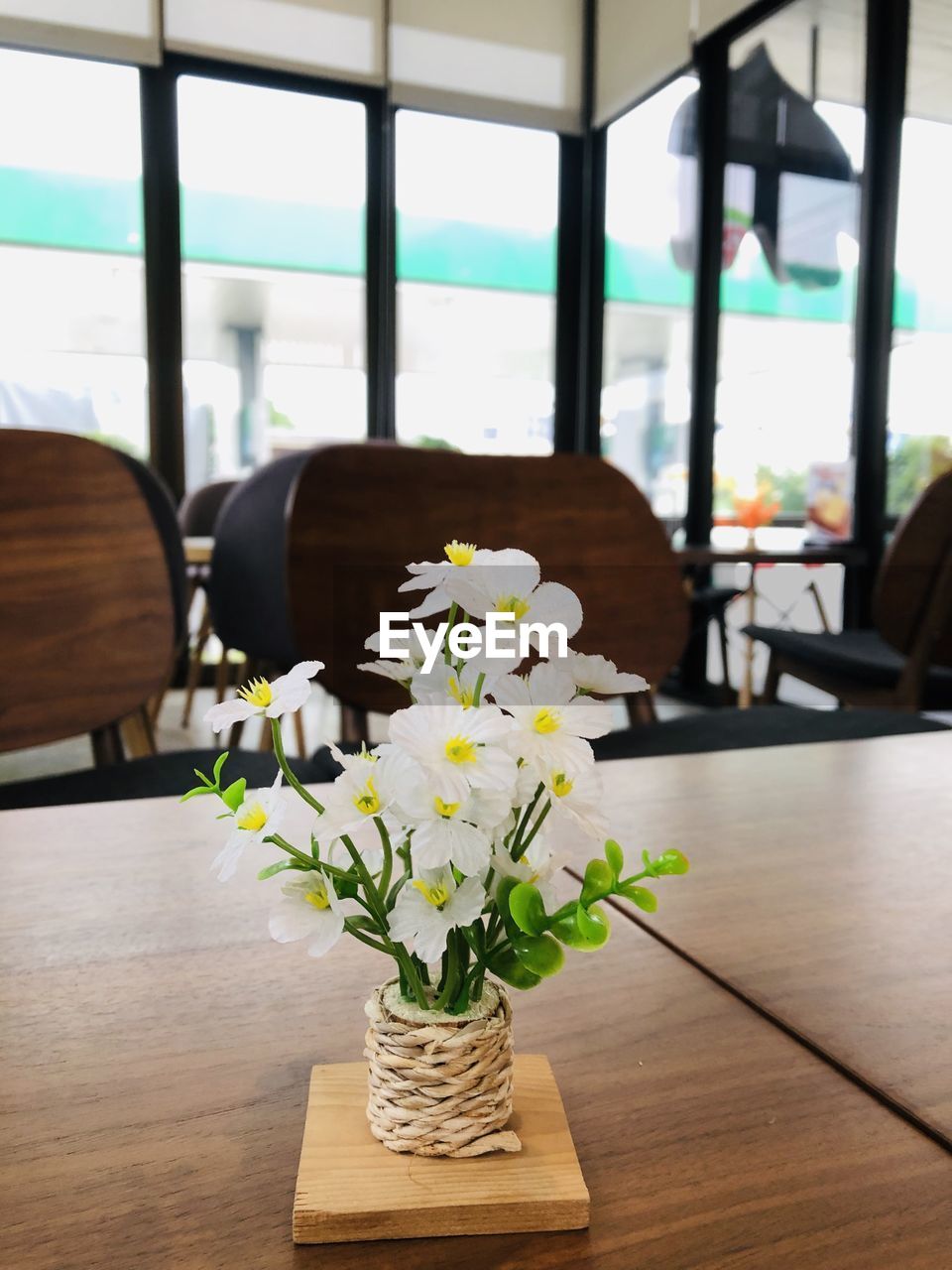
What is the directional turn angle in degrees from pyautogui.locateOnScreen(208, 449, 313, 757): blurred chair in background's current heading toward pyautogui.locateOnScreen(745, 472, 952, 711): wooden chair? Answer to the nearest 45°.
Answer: approximately 90° to its right

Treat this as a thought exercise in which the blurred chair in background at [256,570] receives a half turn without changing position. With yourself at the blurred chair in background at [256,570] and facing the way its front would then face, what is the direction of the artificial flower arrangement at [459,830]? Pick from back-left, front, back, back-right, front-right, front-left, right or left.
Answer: front

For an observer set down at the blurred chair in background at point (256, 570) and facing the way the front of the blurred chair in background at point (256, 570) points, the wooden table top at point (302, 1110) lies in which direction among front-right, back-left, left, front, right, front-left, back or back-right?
back

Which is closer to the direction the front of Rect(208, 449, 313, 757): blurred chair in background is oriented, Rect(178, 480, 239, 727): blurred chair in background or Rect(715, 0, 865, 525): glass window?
the blurred chair in background

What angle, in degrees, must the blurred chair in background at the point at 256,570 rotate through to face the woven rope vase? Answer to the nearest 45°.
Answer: approximately 180°

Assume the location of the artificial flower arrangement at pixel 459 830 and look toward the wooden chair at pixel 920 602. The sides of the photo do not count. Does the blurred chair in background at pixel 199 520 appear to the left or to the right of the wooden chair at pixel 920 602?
left

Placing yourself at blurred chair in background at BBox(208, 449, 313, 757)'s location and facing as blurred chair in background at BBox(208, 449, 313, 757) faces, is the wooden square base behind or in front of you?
behind

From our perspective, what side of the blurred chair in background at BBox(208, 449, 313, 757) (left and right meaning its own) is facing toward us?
back

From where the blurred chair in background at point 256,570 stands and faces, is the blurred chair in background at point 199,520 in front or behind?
in front

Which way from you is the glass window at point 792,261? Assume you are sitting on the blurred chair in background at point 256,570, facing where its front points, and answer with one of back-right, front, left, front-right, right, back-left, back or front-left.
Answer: front-right
